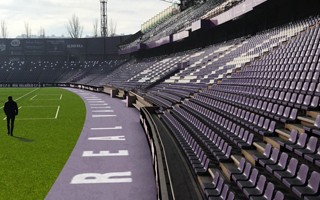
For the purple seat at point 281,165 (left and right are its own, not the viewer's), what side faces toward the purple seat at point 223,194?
front

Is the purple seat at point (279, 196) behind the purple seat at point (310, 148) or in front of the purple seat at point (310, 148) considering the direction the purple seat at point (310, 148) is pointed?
in front

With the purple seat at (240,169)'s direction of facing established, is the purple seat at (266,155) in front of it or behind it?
behind

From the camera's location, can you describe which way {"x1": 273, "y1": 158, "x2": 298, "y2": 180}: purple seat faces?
facing the viewer and to the left of the viewer

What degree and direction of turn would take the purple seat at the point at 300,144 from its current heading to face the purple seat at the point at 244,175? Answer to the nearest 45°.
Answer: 0° — it already faces it

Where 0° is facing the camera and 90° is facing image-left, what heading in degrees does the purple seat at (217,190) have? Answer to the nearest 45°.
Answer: approximately 45°
